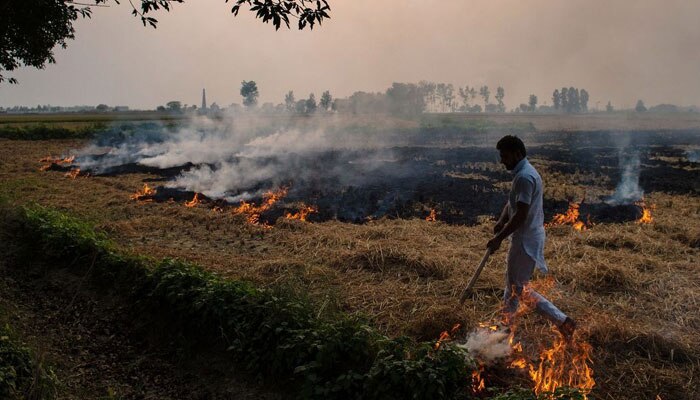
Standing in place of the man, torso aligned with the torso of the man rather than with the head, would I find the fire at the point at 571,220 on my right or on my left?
on my right

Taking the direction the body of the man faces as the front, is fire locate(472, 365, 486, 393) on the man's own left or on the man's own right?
on the man's own left

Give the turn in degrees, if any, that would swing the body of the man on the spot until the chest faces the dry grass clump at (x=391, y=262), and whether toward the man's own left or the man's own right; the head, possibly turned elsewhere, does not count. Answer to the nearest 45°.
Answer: approximately 45° to the man's own right

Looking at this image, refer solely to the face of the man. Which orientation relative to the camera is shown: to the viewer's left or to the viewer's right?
to the viewer's left

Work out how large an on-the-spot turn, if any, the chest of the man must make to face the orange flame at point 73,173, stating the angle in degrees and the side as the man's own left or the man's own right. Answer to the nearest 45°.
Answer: approximately 45° to the man's own right

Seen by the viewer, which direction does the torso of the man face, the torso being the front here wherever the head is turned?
to the viewer's left
